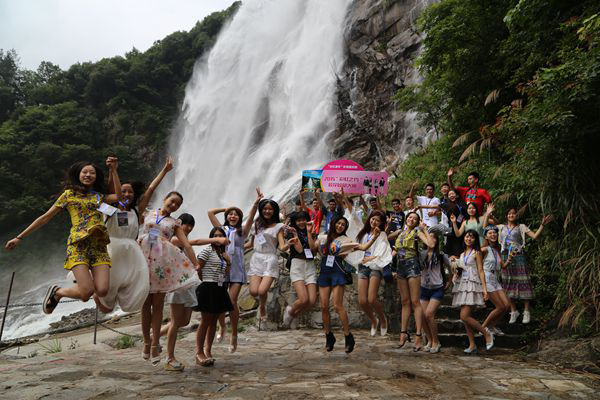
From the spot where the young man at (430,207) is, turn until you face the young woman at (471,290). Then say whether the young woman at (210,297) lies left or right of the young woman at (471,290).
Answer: right

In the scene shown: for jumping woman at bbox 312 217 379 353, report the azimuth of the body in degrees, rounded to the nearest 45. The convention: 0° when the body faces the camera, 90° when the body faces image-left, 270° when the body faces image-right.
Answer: approximately 0°

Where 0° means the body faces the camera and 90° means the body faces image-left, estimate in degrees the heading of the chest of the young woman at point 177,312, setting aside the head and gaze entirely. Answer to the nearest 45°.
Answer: approximately 315°

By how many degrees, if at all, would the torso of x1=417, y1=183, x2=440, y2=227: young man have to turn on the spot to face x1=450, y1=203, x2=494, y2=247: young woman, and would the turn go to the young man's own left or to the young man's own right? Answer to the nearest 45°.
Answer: approximately 45° to the young man's own left

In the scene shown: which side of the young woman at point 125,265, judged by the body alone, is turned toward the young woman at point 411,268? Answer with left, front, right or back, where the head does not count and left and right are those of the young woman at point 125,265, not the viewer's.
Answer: left

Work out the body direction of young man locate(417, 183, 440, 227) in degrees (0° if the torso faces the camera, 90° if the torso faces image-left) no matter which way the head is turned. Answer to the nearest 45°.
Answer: approximately 0°

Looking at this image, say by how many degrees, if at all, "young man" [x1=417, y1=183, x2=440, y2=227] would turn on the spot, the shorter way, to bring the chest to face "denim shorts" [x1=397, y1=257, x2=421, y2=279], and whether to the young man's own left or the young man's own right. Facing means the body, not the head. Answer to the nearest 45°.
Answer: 0° — they already face it
